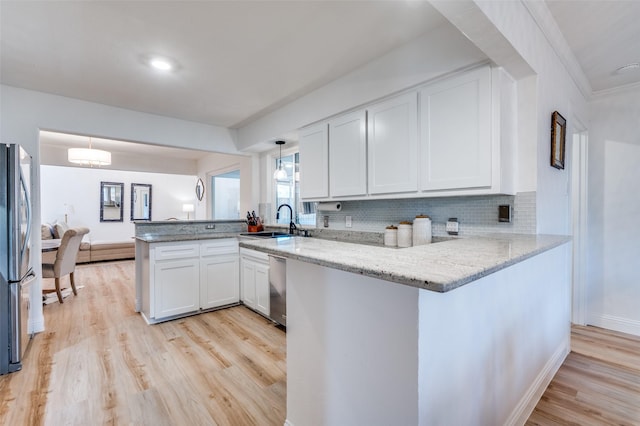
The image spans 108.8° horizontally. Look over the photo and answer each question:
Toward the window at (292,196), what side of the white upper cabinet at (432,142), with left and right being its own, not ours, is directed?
right

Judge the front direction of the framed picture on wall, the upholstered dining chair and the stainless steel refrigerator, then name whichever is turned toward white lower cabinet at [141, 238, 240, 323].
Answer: the stainless steel refrigerator

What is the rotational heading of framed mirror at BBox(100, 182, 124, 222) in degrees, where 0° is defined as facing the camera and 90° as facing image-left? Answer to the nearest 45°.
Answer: approximately 0°

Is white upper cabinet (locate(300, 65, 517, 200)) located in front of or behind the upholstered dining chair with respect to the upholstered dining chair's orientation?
behind

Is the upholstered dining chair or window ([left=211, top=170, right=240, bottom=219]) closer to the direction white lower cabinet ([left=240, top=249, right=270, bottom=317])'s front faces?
the upholstered dining chair

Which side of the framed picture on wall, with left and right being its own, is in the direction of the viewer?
right

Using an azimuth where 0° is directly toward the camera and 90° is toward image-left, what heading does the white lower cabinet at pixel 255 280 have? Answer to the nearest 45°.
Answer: approximately 45°

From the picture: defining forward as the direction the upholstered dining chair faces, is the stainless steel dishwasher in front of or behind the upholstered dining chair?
behind

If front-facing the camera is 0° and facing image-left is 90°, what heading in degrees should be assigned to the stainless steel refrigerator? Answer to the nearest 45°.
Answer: approximately 270°

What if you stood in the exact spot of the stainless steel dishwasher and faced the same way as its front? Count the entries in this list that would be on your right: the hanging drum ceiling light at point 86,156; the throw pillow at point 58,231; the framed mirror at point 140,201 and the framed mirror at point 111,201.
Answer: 4

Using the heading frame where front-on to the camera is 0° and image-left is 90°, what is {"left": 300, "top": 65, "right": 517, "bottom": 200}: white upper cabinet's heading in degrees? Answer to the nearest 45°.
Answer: approximately 45°

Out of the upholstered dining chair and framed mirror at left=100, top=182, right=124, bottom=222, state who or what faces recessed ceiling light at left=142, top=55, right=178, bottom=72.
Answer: the framed mirror
